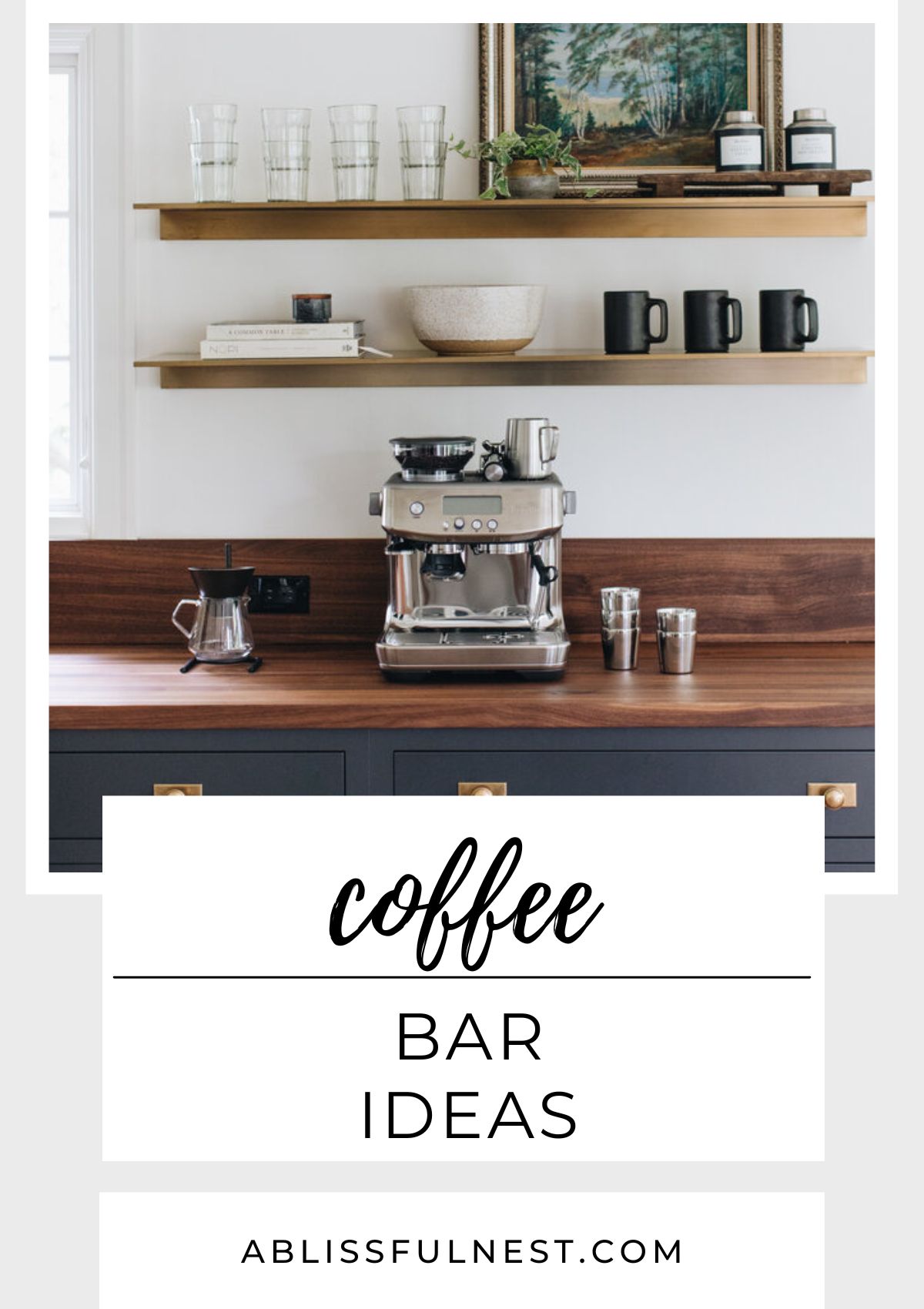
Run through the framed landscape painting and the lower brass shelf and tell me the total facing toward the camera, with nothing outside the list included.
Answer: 2
